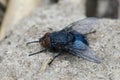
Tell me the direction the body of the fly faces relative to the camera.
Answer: to the viewer's left
